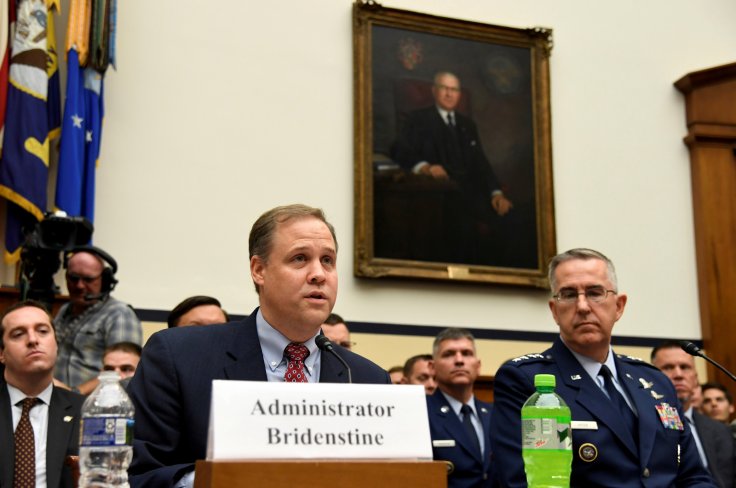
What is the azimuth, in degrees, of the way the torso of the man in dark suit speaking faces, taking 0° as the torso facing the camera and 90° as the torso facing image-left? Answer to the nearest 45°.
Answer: approximately 315°

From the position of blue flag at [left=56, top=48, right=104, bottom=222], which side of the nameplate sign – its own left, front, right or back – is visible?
back

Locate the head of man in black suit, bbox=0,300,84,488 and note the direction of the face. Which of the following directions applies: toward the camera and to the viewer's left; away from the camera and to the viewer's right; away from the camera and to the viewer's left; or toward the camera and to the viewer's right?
toward the camera and to the viewer's right

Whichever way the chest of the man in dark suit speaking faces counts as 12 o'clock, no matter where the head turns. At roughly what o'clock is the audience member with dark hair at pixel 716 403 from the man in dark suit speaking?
The audience member with dark hair is roughly at 9 o'clock from the man in dark suit speaking.

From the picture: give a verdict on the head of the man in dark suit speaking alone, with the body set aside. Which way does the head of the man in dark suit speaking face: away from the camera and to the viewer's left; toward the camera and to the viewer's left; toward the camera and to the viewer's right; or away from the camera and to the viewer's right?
toward the camera and to the viewer's right

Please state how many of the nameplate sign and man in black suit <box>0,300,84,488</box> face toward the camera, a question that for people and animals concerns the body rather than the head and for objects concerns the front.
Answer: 2

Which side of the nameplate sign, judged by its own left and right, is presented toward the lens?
front

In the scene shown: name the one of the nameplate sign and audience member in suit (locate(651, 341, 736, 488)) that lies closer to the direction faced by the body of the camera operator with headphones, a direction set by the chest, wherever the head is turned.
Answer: the nameplate sign

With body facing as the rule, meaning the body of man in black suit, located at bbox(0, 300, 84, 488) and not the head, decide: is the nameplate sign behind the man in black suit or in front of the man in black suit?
in front

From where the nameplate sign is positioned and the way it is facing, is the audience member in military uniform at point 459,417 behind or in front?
behind

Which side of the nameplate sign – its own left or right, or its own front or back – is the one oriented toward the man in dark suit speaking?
back

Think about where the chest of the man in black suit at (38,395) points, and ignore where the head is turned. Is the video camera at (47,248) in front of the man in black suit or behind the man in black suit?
behind

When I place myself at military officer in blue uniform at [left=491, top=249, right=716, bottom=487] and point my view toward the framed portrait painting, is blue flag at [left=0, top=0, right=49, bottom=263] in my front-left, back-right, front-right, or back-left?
front-left

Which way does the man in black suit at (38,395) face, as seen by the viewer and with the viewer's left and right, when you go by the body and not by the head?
facing the viewer

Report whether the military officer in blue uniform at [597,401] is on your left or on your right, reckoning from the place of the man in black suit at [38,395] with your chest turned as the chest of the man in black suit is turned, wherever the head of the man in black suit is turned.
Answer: on your left

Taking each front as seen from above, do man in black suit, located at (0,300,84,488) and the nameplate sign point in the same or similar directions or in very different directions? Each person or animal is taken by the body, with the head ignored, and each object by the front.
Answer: same or similar directions

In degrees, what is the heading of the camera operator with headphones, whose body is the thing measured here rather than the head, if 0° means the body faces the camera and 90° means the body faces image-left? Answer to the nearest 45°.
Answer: approximately 45°

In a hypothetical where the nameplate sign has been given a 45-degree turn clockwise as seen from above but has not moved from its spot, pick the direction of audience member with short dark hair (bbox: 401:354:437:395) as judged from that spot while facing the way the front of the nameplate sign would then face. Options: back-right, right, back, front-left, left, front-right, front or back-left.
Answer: back-right

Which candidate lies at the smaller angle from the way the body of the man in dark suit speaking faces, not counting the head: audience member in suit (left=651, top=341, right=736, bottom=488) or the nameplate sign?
the nameplate sign

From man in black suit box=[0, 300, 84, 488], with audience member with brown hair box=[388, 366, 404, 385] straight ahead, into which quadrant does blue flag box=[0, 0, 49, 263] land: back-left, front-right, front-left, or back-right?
front-left
